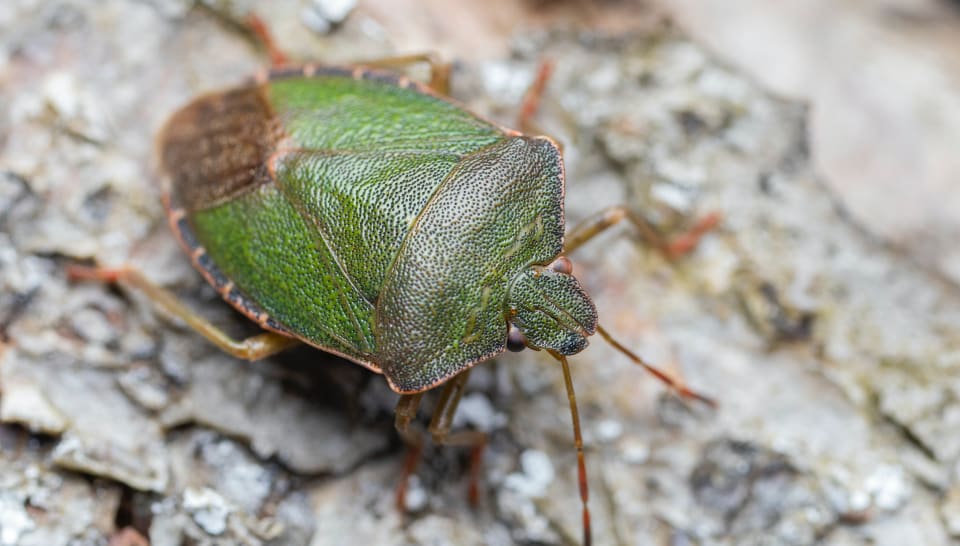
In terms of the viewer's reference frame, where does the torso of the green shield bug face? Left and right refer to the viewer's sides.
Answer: facing the viewer and to the right of the viewer
